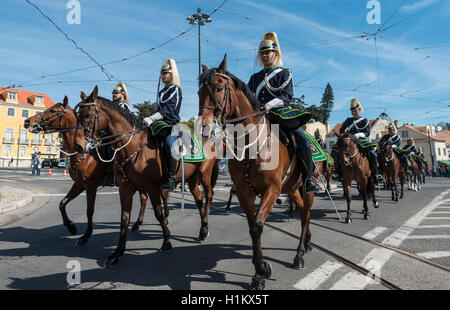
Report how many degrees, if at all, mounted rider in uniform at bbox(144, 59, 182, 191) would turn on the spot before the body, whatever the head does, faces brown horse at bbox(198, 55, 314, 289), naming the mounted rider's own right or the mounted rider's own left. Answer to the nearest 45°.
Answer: approximately 135° to the mounted rider's own left

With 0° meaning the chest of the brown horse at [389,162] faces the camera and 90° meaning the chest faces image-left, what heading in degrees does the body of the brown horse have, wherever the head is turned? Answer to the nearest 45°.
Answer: approximately 45°

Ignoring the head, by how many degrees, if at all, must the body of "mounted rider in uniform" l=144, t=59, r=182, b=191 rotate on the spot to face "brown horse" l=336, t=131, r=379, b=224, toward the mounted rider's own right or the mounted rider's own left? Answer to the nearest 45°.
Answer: approximately 180°

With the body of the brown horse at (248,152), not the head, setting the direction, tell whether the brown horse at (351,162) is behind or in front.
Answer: behind

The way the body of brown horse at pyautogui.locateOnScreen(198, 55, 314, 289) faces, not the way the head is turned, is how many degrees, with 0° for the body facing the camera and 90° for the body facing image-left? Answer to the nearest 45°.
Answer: approximately 45°

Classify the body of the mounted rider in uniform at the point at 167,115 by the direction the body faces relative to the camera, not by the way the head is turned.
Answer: to the viewer's left

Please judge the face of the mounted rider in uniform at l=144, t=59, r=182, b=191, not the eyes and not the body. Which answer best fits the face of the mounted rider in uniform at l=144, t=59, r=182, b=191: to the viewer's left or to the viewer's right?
to the viewer's left
